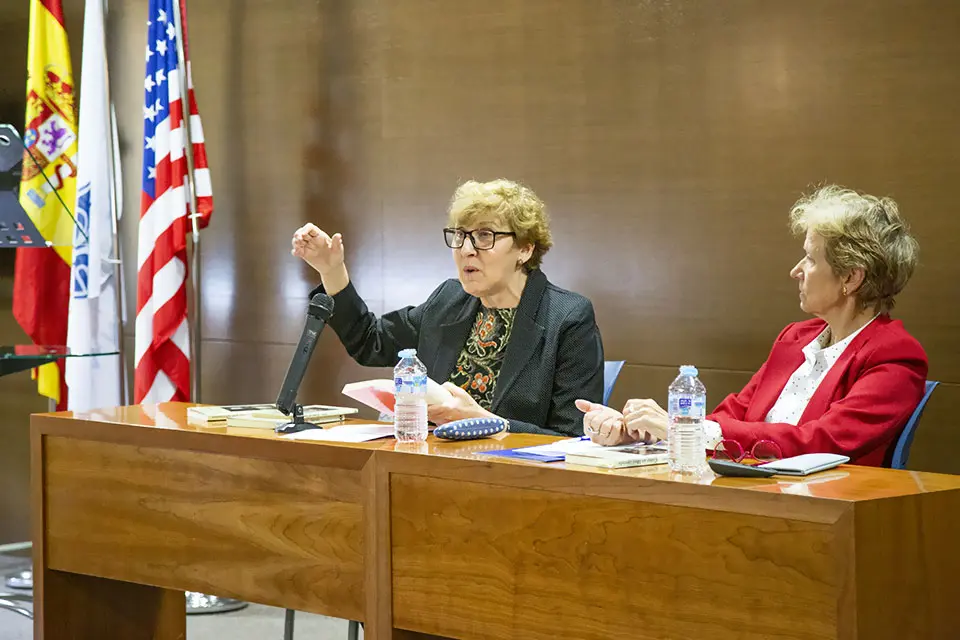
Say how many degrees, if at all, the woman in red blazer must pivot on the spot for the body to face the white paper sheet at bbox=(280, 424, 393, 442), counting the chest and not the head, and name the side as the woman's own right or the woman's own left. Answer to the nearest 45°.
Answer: approximately 45° to the woman's own right

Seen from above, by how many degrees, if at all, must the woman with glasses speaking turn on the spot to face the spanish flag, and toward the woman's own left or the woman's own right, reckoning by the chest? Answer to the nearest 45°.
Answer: approximately 90° to the woman's own right

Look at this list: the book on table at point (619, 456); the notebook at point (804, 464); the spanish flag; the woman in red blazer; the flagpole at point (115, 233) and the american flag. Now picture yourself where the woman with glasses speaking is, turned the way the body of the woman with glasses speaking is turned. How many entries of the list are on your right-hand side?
3

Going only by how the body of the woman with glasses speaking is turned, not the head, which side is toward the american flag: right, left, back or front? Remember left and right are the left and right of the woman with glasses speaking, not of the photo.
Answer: right

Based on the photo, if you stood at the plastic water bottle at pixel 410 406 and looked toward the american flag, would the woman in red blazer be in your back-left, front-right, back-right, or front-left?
back-right

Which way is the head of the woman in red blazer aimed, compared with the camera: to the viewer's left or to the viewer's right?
to the viewer's left

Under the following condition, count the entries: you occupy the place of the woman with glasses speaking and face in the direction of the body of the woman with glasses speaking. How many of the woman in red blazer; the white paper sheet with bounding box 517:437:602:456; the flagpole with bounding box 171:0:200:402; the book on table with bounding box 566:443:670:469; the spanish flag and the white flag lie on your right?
3

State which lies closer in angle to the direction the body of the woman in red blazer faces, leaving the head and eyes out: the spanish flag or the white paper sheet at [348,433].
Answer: the white paper sheet

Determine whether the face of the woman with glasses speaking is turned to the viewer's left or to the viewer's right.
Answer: to the viewer's left

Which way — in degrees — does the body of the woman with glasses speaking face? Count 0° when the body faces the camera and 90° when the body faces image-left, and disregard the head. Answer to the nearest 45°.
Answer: approximately 45°
